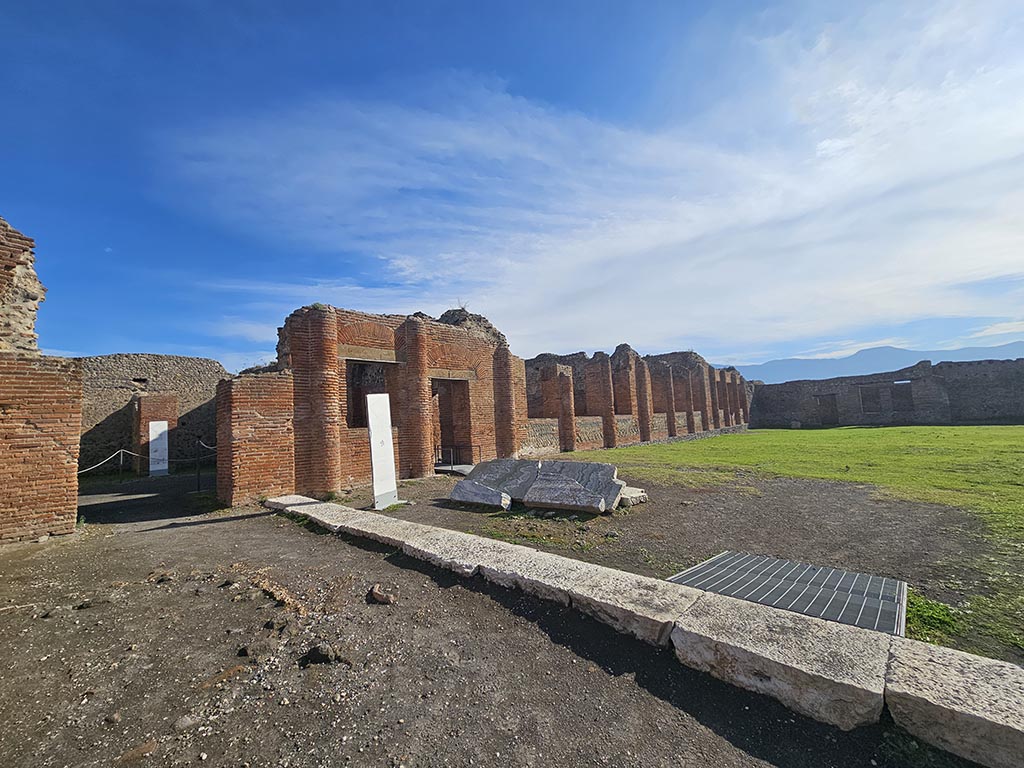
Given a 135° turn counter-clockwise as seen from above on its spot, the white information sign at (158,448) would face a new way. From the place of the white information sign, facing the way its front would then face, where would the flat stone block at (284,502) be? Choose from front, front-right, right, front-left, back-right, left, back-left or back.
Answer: back-right

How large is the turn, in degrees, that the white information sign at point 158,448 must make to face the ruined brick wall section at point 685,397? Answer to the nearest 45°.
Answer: approximately 90° to its left

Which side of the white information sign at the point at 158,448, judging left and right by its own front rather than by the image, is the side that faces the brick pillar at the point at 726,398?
left

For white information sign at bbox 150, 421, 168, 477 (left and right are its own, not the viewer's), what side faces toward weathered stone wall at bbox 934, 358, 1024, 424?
left

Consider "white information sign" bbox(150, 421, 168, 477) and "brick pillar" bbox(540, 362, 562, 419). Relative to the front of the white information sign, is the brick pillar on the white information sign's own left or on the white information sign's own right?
on the white information sign's own left

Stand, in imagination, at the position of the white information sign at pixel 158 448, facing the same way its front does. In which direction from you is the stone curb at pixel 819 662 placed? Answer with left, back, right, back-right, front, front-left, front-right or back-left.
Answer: front

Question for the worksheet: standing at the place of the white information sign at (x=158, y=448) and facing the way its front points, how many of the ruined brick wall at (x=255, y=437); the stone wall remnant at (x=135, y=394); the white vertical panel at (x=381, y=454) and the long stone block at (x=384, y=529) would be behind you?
1

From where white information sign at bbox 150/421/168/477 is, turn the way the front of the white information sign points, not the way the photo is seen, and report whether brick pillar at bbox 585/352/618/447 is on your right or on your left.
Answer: on your left

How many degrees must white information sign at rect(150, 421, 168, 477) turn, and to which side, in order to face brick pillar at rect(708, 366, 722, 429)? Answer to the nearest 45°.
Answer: approximately 90° to its left

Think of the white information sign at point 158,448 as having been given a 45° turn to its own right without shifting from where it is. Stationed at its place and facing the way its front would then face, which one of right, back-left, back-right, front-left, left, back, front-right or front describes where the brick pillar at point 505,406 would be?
left

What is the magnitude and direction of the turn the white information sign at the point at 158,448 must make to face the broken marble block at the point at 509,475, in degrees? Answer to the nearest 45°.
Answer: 0° — it already faces it

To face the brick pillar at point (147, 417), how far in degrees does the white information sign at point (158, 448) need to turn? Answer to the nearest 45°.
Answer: approximately 180°

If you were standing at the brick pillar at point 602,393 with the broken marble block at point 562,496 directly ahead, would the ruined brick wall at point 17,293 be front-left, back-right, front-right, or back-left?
front-right

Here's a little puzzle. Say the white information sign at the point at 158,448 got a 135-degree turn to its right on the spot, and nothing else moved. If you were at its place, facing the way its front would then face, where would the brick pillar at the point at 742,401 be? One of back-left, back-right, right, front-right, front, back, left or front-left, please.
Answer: back-right

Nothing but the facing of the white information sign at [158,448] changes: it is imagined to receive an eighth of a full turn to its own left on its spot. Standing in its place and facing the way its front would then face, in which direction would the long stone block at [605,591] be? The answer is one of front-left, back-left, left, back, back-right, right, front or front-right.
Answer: front-right

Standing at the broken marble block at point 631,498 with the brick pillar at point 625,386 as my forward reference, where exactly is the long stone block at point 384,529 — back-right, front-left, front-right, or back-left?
back-left

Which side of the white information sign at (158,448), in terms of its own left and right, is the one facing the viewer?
front

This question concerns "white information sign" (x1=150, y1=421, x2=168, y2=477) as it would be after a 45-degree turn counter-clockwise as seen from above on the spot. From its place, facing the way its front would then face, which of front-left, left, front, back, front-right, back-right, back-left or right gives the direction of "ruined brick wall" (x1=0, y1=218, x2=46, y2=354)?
front-right

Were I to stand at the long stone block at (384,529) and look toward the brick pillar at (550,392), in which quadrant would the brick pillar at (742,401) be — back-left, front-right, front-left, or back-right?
front-right
